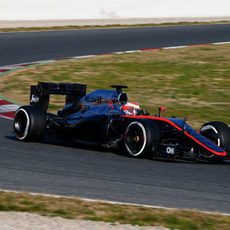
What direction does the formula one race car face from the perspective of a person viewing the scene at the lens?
facing the viewer and to the right of the viewer
